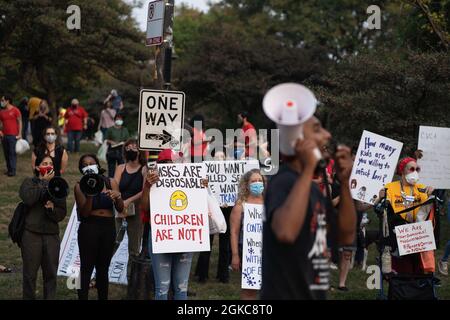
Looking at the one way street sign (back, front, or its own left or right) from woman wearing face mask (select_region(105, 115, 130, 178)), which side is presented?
back

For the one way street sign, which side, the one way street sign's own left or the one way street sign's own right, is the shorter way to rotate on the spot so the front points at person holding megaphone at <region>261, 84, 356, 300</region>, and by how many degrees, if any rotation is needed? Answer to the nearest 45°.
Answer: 0° — it already faces them

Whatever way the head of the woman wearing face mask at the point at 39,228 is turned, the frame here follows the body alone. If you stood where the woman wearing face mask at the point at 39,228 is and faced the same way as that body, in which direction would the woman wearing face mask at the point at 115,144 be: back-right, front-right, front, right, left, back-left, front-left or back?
back-left

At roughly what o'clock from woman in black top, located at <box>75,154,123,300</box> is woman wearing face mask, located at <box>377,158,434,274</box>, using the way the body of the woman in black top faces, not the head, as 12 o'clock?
The woman wearing face mask is roughly at 9 o'clock from the woman in black top.

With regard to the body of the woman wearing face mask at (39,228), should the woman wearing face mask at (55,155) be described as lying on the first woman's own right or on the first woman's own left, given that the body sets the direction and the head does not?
on the first woman's own left

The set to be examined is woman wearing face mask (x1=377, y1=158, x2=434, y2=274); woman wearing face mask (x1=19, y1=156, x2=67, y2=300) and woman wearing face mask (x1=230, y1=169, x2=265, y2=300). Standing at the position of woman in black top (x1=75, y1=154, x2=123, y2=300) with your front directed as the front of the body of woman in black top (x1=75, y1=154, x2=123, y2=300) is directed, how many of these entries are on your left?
2

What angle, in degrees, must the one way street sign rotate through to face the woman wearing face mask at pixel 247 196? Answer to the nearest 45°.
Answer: approximately 90° to its left

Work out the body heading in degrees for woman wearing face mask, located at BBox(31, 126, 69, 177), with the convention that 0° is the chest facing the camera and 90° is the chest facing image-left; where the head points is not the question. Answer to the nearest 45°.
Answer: approximately 0°
